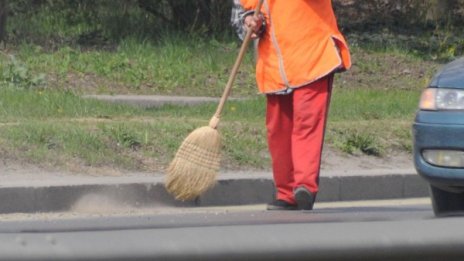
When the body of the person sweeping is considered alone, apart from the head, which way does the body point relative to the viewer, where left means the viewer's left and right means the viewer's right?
facing the viewer and to the left of the viewer

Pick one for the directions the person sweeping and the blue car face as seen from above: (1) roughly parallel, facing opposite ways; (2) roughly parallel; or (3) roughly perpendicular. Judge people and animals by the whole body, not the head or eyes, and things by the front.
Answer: roughly parallel

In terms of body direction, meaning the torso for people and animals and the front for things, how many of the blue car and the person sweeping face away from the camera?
0

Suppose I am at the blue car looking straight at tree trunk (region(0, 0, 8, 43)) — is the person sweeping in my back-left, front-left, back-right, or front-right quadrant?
front-left

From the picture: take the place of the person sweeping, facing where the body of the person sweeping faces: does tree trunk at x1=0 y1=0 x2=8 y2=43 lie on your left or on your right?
on your right

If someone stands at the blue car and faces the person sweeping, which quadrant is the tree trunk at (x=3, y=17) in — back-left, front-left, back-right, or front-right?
front-right

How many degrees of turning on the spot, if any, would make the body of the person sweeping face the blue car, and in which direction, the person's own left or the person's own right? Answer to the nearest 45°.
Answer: approximately 90° to the person's own left

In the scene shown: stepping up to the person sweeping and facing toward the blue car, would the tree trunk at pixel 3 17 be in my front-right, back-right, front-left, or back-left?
back-left

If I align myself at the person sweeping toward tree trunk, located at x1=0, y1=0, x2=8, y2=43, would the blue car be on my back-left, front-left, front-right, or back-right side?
back-right
